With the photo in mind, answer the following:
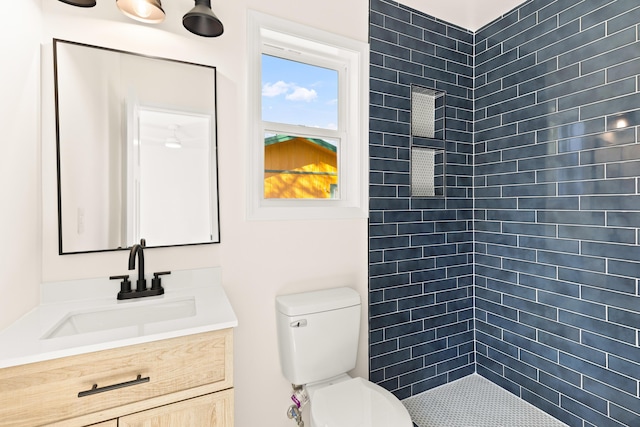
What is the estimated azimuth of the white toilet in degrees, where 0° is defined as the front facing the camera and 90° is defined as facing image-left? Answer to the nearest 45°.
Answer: approximately 315°

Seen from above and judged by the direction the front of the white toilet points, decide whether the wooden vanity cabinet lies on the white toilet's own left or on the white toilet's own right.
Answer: on the white toilet's own right

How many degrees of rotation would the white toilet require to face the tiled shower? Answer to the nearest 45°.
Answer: approximately 90° to its left

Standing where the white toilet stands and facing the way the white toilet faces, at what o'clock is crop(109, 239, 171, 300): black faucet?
The black faucet is roughly at 4 o'clock from the white toilet.
